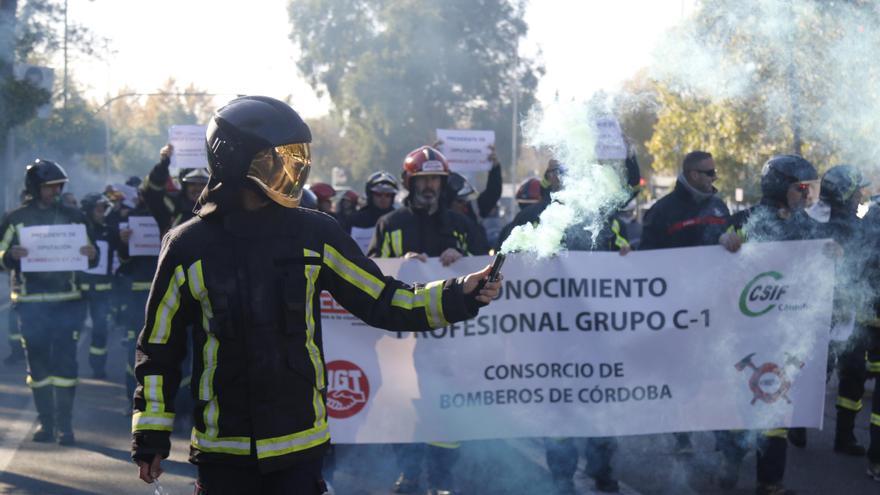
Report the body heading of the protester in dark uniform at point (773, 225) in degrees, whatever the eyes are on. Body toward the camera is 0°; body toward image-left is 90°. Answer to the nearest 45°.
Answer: approximately 315°

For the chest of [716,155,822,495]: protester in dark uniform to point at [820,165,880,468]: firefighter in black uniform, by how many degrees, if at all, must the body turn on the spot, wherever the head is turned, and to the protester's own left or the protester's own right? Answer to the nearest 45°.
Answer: approximately 90° to the protester's own left

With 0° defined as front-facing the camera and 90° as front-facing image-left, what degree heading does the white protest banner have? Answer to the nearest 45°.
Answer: approximately 0°

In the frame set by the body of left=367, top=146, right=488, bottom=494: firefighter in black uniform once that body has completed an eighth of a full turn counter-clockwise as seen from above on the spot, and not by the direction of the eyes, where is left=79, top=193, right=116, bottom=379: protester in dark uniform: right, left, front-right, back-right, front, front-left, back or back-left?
back

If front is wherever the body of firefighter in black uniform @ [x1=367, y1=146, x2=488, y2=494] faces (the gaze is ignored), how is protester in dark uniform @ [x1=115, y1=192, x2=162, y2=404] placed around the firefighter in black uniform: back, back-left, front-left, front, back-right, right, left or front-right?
back-right

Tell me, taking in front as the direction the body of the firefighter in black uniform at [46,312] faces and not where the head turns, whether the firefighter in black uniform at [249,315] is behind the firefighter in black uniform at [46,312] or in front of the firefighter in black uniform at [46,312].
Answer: in front

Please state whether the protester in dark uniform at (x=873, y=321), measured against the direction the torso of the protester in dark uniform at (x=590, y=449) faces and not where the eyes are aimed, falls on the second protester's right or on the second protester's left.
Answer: on the second protester's left
